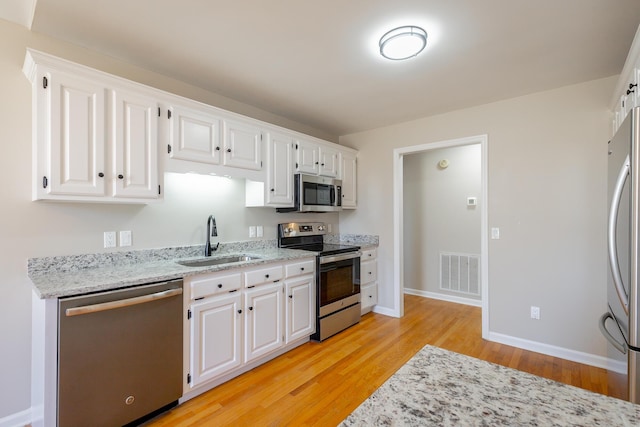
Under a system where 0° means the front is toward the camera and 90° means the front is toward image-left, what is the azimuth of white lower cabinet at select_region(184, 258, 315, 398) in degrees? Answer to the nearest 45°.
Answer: approximately 315°

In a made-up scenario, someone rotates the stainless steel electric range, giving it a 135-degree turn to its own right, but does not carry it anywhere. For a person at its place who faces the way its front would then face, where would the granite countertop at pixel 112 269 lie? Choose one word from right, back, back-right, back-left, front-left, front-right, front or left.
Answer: front-left

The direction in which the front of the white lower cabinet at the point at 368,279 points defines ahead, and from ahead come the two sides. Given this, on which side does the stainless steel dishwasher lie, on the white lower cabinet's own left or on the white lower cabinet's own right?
on the white lower cabinet's own right

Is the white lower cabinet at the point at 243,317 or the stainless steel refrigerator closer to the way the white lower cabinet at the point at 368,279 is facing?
the stainless steel refrigerator

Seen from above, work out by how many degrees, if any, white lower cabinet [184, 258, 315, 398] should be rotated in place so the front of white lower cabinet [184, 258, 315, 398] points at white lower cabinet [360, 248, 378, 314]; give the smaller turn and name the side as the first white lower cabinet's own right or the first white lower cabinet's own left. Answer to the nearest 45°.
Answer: approximately 90° to the first white lower cabinet's own left

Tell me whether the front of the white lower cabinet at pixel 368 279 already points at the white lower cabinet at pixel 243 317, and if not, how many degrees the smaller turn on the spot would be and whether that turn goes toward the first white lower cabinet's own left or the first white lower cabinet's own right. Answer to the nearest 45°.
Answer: approximately 90° to the first white lower cabinet's own right

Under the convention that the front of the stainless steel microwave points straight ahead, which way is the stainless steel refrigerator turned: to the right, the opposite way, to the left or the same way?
the opposite way

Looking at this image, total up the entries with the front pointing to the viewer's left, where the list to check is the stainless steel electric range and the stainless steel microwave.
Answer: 0

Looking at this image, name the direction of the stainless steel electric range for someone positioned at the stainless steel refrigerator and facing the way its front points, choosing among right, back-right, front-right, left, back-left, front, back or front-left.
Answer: front

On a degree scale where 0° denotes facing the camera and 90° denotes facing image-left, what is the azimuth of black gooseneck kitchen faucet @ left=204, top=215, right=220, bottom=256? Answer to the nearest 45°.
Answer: approximately 315°

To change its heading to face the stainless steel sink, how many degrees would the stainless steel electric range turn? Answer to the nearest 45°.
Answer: approximately 90° to its right

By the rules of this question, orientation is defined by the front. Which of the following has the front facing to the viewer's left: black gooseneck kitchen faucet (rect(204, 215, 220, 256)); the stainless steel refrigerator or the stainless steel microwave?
the stainless steel refrigerator

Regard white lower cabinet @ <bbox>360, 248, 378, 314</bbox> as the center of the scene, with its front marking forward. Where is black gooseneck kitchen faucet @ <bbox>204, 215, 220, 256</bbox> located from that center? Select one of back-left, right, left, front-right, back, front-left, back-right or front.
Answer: right
